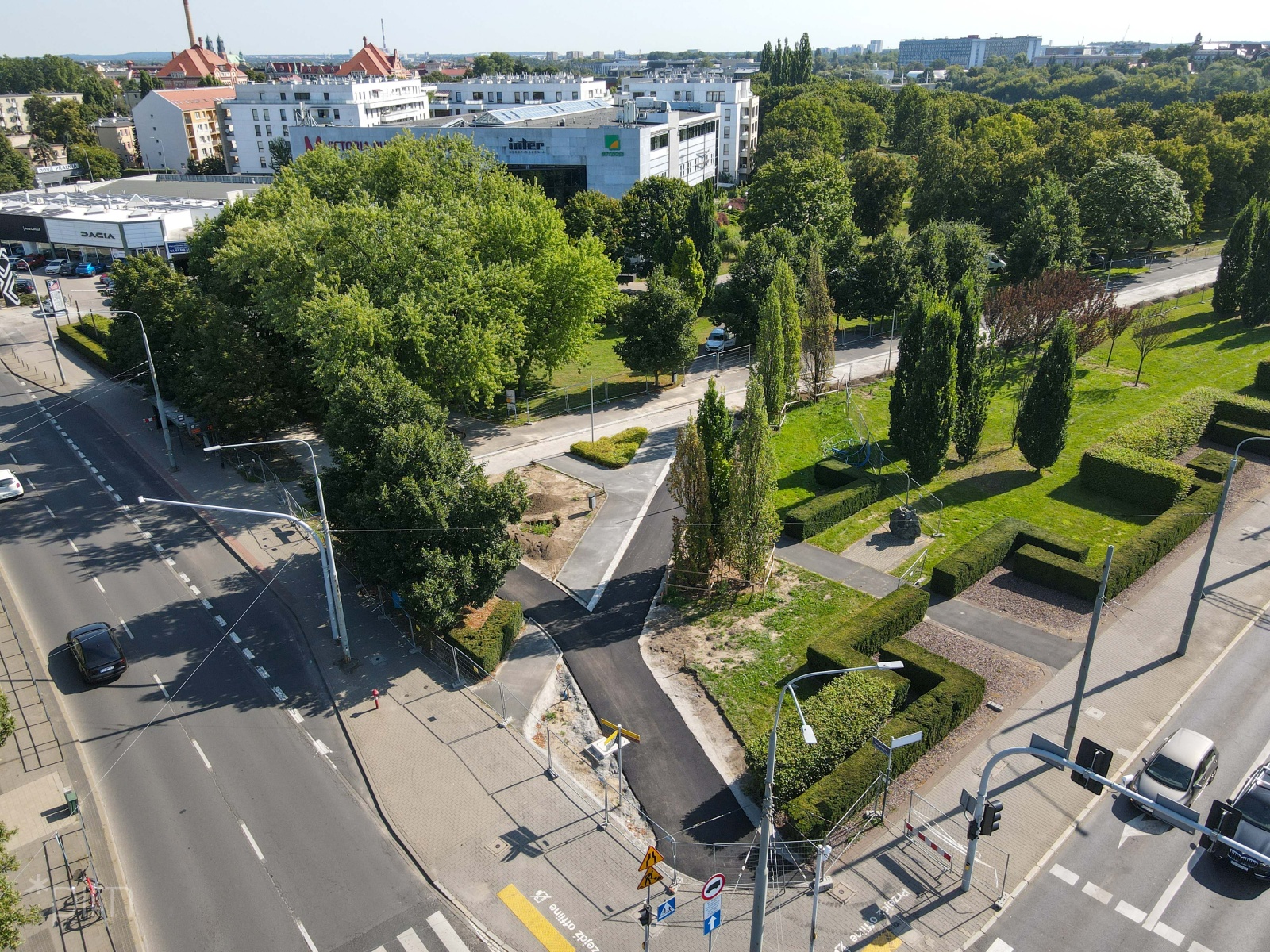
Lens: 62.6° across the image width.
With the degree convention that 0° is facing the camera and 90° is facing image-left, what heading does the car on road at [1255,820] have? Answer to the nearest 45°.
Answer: approximately 45°

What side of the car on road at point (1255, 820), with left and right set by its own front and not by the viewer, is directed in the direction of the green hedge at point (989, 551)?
right

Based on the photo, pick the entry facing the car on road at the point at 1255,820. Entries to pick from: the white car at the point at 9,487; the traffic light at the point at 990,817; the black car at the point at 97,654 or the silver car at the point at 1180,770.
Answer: the traffic light

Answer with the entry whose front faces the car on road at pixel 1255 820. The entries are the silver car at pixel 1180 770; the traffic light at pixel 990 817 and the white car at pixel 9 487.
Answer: the traffic light

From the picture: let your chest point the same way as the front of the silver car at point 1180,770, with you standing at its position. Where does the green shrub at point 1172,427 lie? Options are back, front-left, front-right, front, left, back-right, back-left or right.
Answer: back-right

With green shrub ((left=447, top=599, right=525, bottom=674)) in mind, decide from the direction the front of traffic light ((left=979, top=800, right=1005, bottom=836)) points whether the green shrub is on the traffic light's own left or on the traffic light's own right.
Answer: on the traffic light's own left

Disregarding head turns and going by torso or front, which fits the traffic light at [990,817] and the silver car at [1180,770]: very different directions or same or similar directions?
very different directions

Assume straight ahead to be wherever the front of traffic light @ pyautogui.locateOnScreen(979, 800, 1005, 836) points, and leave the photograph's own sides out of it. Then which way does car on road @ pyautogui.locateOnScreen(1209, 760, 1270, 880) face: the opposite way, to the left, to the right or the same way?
the opposite way

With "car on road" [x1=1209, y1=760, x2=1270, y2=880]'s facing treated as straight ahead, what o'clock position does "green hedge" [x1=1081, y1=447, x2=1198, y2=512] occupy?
The green hedge is roughly at 4 o'clock from the car on road.

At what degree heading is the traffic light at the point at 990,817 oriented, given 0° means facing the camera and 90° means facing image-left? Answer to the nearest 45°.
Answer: approximately 225°

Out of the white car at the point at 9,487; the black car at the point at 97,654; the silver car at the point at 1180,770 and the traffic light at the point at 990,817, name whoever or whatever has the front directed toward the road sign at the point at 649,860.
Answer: the silver car

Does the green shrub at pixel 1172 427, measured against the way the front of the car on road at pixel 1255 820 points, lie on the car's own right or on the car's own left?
on the car's own right
